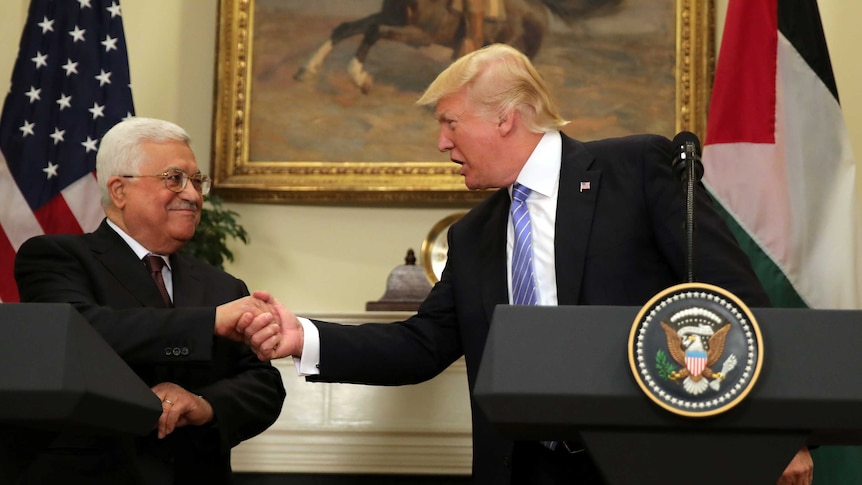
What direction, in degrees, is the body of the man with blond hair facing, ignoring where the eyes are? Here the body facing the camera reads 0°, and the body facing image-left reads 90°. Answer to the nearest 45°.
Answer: approximately 45°

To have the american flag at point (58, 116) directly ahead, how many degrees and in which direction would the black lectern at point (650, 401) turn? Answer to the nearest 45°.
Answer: approximately 135° to its right

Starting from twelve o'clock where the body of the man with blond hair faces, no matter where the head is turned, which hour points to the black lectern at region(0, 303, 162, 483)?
The black lectern is roughly at 12 o'clock from the man with blond hair.

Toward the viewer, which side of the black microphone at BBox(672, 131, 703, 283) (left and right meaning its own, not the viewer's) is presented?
back

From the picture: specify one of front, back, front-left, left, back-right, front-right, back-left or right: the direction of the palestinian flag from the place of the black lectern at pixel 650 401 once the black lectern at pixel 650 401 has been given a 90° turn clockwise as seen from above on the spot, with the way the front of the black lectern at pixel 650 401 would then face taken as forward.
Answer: right

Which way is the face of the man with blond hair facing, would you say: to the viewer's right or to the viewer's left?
to the viewer's left

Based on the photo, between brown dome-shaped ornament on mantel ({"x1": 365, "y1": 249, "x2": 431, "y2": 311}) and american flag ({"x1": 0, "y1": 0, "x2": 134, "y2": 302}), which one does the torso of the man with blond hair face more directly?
the american flag

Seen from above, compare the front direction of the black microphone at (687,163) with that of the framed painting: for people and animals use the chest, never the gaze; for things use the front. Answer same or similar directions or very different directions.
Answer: very different directions

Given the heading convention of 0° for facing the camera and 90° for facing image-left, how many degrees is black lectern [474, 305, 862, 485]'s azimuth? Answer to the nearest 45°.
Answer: approximately 0°

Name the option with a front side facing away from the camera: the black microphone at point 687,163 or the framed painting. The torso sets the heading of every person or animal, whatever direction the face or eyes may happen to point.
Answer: the black microphone

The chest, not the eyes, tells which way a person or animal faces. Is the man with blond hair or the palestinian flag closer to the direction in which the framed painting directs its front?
the man with blond hair
